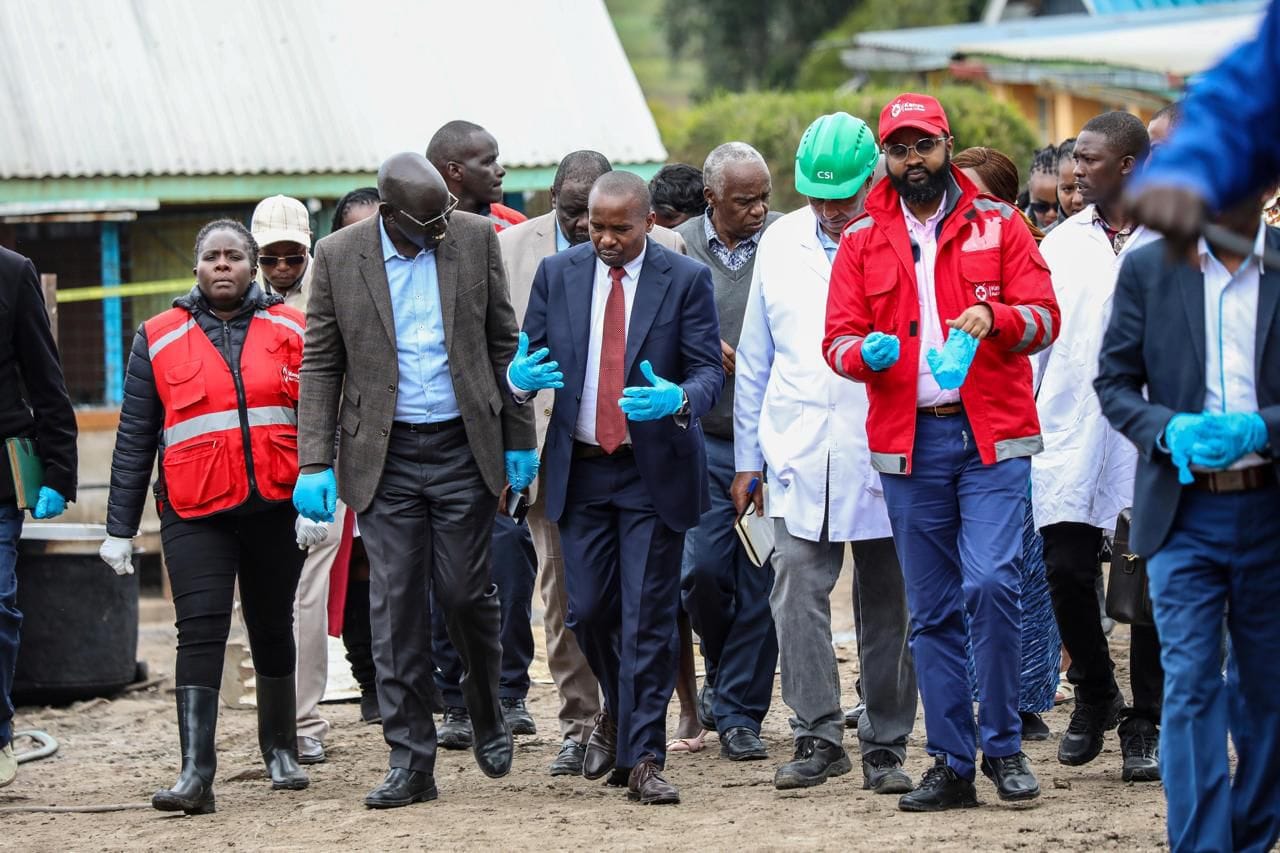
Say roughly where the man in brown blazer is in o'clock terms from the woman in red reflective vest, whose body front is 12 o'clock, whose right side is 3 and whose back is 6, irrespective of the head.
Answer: The man in brown blazer is roughly at 10 o'clock from the woman in red reflective vest.

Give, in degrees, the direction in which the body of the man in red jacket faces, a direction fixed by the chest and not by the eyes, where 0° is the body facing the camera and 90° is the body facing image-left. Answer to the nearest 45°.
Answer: approximately 0°

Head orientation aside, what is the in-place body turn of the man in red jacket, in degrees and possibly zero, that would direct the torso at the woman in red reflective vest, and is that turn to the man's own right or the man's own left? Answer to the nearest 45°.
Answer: approximately 90° to the man's own right

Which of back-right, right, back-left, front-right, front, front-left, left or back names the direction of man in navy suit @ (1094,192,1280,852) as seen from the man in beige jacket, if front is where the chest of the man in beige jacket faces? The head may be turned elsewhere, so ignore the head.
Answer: front-left

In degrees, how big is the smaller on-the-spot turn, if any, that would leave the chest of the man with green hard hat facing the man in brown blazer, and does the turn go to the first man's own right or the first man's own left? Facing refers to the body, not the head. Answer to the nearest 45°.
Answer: approximately 90° to the first man's own right

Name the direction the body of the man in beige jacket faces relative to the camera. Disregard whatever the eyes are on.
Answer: toward the camera

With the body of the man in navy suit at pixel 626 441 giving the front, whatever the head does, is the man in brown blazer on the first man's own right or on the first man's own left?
on the first man's own right

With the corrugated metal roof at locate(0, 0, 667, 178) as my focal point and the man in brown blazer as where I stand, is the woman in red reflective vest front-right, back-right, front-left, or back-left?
front-left

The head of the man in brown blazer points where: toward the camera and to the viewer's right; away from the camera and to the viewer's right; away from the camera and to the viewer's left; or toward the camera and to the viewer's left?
toward the camera and to the viewer's right

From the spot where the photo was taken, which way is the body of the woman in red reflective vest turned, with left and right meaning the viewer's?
facing the viewer

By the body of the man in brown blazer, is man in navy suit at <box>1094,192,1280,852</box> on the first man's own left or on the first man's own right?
on the first man's own left

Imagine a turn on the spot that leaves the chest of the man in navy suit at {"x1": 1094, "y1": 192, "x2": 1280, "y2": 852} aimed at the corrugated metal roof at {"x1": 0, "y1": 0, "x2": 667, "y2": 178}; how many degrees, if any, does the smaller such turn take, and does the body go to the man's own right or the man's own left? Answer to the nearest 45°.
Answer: approximately 135° to the man's own right

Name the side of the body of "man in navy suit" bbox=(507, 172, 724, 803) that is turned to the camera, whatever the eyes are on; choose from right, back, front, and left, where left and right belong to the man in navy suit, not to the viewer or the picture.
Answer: front
